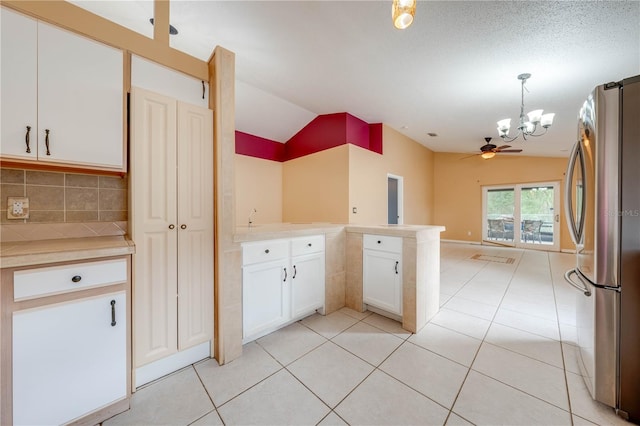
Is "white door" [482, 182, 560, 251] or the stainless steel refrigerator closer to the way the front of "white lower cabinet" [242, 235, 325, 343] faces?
the stainless steel refrigerator

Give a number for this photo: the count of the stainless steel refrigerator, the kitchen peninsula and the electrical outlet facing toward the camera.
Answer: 2

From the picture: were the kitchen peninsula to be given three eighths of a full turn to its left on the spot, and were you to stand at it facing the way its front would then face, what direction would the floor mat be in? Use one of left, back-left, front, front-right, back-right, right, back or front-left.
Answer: front

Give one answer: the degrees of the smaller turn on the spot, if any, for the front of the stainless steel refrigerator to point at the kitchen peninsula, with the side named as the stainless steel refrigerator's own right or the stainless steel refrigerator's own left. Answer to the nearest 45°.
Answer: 0° — it already faces it

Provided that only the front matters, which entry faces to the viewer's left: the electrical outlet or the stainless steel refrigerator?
the stainless steel refrigerator

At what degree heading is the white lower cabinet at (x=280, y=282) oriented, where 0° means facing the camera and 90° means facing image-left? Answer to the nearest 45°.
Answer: approximately 315°

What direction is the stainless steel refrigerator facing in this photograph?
to the viewer's left

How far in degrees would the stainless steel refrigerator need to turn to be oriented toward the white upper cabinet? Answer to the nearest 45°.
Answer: approximately 45° to its left

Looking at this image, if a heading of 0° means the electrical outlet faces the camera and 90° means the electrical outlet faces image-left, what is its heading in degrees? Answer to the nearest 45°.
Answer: approximately 0°

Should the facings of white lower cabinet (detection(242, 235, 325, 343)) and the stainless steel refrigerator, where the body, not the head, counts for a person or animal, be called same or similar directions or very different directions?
very different directions
